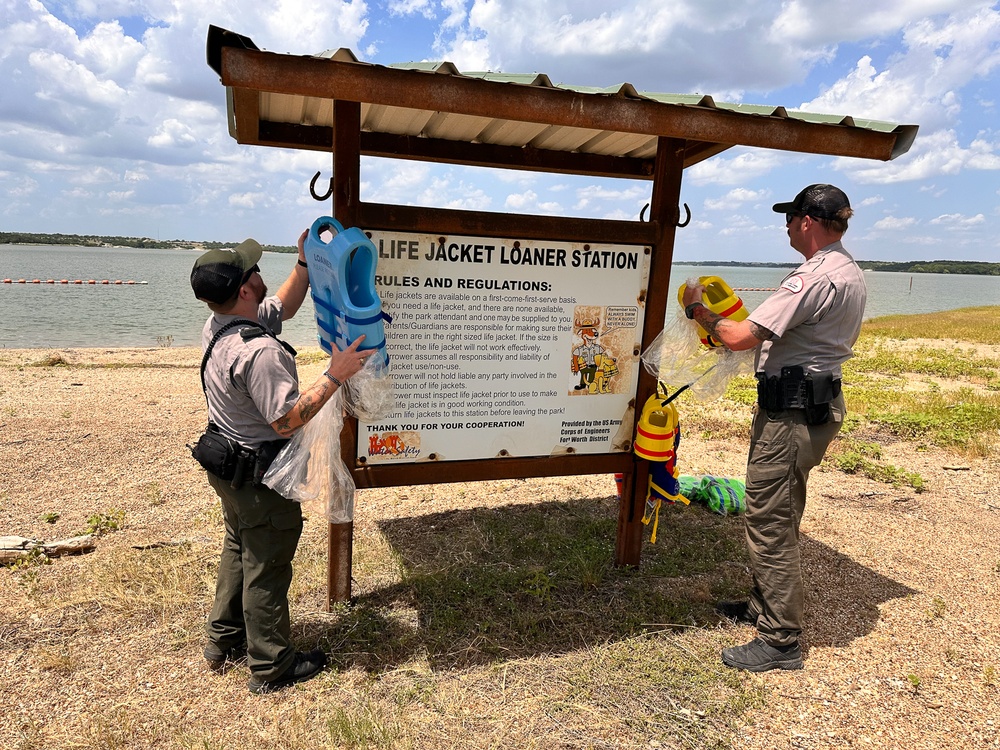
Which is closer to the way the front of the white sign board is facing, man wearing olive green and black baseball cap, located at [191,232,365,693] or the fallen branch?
the man wearing olive green and black baseball cap

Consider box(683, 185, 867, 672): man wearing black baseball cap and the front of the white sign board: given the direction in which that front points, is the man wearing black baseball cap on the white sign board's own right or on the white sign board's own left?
on the white sign board's own left

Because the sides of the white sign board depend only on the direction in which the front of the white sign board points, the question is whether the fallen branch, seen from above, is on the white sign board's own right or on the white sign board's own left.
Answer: on the white sign board's own right

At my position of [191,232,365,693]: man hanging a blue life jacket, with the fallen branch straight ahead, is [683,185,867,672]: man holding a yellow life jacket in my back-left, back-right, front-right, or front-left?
back-right

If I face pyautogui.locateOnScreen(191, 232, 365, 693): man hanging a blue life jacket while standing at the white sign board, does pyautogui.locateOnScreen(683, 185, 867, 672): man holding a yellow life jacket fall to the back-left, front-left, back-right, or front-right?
back-left

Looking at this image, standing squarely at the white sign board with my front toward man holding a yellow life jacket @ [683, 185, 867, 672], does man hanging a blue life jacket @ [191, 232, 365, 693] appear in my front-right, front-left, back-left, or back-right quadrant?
back-right

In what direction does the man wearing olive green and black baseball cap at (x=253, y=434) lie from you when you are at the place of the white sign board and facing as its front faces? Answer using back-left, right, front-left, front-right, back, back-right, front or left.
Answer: front-right

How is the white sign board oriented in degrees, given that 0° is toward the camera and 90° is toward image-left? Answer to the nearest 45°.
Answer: approximately 0°

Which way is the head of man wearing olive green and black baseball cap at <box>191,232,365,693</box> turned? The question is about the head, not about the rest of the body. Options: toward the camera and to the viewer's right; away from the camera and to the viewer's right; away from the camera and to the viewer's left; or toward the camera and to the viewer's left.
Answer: away from the camera and to the viewer's right
